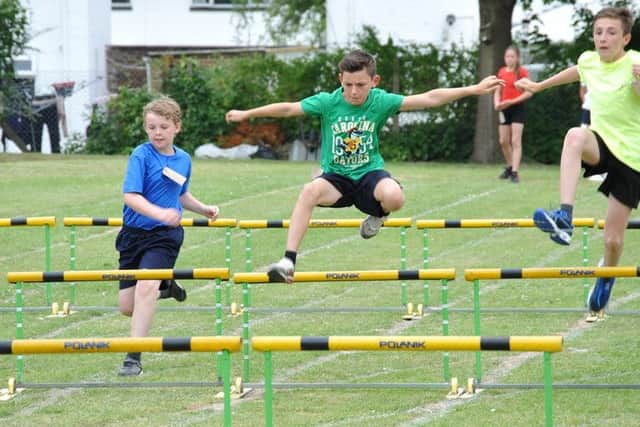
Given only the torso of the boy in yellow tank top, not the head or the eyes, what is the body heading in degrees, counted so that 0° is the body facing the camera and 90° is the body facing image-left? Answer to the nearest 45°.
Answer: approximately 45°

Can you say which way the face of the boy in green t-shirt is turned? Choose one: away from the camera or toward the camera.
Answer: toward the camera

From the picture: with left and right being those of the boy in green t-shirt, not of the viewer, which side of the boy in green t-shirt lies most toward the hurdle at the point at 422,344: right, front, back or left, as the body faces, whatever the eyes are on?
front

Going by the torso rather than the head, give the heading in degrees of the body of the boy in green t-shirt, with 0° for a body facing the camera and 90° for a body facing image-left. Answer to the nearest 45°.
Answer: approximately 0°

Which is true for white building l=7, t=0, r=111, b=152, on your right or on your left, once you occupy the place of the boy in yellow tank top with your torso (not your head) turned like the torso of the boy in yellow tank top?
on your right

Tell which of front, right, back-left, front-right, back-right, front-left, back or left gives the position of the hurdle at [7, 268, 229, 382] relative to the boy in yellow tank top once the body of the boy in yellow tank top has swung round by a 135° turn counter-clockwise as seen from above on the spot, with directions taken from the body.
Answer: back

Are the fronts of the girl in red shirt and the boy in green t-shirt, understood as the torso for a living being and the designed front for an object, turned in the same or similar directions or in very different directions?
same or similar directions

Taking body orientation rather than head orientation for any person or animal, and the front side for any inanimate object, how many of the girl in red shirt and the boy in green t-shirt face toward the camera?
2

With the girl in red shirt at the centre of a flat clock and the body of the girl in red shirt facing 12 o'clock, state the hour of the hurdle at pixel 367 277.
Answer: The hurdle is roughly at 12 o'clock from the girl in red shirt.

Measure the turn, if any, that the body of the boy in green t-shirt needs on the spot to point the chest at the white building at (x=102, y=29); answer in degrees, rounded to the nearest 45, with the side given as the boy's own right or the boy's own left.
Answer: approximately 180°

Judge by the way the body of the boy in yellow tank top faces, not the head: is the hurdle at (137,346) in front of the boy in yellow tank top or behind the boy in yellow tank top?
in front

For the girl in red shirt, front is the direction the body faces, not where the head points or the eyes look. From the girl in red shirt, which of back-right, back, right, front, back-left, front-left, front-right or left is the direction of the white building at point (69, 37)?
back-right

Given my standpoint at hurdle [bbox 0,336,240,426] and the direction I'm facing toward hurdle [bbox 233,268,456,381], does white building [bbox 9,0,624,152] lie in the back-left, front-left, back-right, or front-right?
front-left

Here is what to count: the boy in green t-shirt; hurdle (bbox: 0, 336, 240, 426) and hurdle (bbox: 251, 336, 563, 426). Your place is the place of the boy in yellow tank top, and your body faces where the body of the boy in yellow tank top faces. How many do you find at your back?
0

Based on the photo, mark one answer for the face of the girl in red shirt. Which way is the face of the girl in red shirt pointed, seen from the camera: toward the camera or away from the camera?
toward the camera

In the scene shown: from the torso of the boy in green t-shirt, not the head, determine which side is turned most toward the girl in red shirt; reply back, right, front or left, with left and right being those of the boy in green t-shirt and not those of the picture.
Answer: back

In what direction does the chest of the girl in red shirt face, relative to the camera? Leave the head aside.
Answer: toward the camera

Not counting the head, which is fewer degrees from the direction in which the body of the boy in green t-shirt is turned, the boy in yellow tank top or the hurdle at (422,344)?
the hurdle
